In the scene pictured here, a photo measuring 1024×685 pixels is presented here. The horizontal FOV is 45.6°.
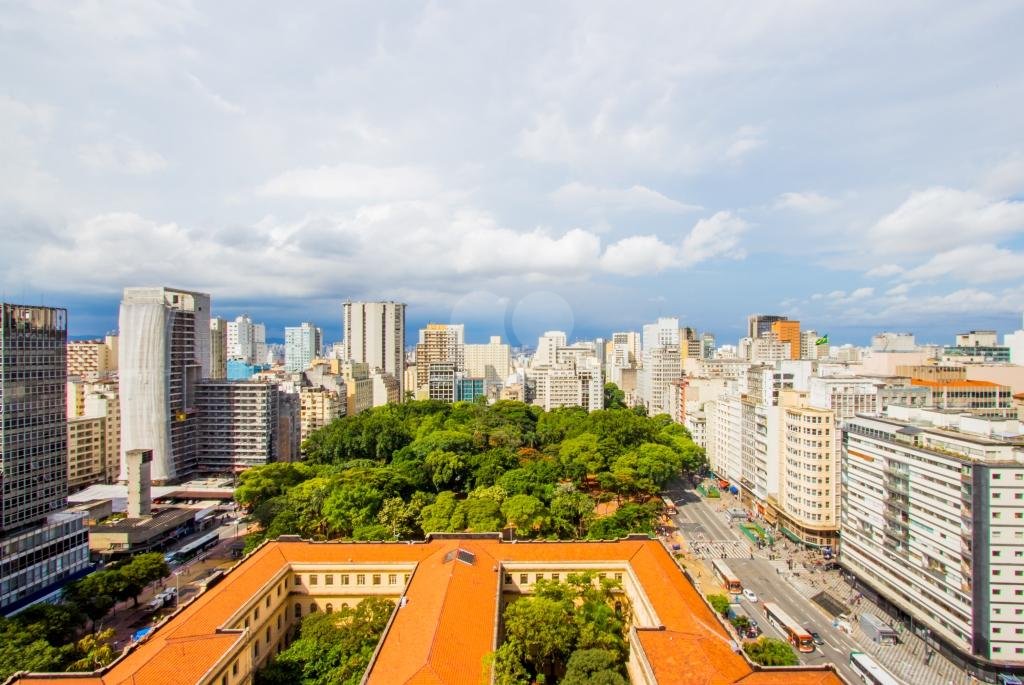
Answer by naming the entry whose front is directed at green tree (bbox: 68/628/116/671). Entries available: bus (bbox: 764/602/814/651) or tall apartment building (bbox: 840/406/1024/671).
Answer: the tall apartment building
